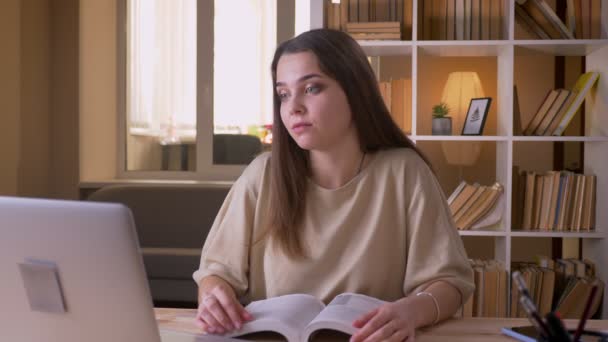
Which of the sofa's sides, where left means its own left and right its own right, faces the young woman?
front

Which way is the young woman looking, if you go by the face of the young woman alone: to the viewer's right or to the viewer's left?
to the viewer's left

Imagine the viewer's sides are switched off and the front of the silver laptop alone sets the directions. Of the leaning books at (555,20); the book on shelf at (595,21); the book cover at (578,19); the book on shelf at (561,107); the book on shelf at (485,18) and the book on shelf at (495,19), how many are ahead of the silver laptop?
6

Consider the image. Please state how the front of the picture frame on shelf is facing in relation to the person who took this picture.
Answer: facing the viewer and to the left of the viewer

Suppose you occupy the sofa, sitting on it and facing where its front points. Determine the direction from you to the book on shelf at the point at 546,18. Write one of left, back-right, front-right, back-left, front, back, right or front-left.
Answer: front-left

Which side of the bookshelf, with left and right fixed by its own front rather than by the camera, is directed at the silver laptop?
front

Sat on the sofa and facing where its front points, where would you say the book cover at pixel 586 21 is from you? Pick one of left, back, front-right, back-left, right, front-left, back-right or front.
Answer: front-left

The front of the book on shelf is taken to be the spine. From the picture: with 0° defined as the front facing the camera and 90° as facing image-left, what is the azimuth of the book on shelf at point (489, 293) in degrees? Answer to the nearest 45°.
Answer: approximately 0°

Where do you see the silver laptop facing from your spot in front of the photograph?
facing away from the viewer and to the right of the viewer

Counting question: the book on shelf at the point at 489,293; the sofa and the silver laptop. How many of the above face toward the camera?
2

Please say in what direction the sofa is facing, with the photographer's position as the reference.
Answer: facing the viewer

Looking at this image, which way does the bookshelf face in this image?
toward the camera

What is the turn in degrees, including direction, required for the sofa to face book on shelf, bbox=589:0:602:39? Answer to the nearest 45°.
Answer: approximately 45° to its left
